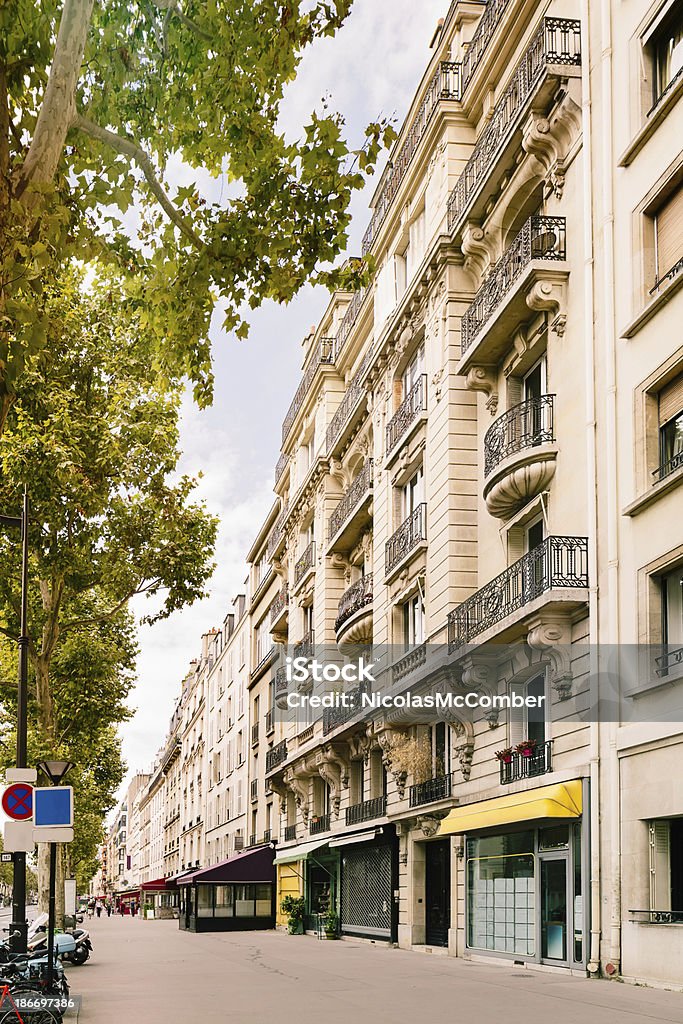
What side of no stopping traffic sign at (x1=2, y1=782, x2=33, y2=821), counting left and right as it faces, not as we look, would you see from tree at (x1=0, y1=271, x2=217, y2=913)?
back

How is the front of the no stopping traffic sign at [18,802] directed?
toward the camera

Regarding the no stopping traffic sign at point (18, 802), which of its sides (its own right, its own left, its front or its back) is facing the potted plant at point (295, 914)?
back

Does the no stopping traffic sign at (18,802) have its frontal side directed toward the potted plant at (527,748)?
no

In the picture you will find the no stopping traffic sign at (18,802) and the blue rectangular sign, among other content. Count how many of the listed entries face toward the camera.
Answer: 2

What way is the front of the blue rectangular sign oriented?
toward the camera

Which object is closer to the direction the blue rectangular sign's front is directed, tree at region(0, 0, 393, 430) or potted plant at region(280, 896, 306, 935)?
the tree

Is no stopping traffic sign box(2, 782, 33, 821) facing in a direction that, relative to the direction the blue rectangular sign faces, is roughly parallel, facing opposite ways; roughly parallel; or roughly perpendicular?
roughly parallel
